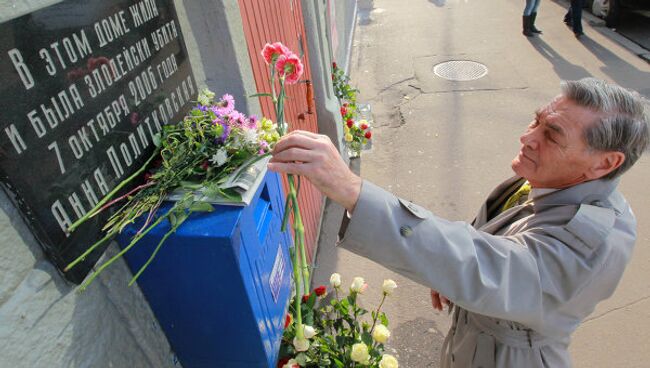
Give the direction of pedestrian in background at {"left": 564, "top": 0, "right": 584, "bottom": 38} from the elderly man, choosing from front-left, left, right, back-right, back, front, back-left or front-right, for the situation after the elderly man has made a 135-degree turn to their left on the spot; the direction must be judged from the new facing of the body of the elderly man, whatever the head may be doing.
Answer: back-left

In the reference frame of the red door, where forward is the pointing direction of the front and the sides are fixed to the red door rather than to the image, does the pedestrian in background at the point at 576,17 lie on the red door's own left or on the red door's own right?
on the red door's own left

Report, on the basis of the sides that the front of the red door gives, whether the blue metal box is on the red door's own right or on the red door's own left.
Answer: on the red door's own right

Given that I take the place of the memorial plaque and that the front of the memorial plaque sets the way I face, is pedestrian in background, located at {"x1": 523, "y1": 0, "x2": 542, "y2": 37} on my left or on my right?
on my left

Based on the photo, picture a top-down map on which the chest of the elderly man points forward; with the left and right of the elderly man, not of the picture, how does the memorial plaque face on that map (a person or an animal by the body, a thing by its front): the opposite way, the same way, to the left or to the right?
the opposite way

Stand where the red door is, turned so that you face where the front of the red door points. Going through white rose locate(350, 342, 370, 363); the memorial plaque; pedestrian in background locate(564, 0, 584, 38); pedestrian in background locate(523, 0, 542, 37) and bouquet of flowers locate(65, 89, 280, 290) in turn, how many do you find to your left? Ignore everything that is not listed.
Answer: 2

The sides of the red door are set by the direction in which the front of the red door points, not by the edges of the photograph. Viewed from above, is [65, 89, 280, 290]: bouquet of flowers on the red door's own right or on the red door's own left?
on the red door's own right

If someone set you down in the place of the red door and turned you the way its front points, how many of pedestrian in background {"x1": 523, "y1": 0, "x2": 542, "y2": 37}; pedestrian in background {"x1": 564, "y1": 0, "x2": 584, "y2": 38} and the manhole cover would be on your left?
3

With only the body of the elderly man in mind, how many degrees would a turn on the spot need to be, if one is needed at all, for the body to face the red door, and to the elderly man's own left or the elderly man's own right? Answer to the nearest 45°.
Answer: approximately 45° to the elderly man's own right

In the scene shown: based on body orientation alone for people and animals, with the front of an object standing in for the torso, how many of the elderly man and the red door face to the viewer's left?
1

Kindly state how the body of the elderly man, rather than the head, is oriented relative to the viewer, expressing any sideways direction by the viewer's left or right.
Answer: facing to the left of the viewer

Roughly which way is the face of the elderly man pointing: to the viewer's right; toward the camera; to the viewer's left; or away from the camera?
to the viewer's left
